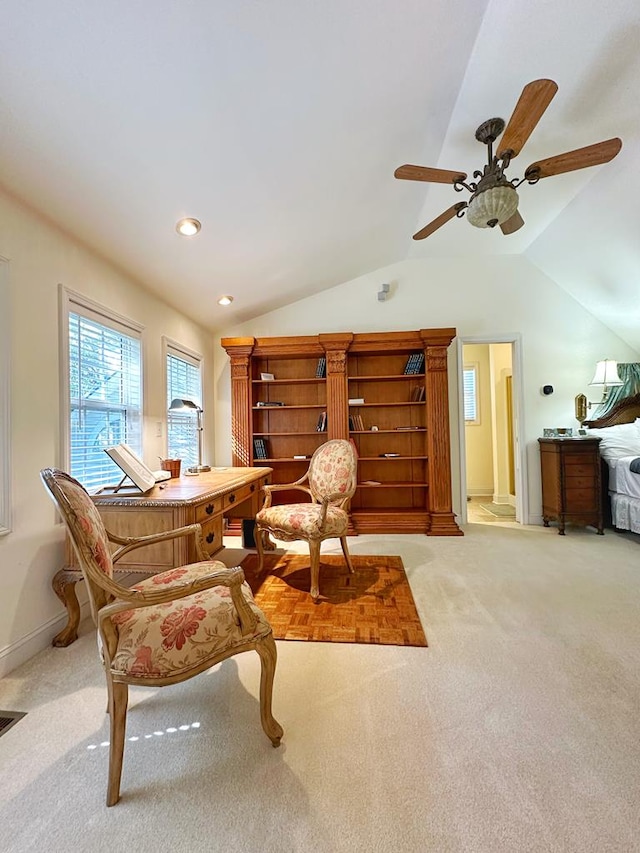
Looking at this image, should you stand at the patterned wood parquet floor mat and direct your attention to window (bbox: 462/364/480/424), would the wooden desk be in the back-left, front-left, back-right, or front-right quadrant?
back-left

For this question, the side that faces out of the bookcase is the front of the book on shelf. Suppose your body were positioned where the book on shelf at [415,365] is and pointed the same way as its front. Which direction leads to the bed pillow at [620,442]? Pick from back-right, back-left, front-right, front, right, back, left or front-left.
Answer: left

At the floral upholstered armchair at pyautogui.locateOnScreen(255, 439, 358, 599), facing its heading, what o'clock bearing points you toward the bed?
The bed is roughly at 7 o'clock from the floral upholstered armchair.

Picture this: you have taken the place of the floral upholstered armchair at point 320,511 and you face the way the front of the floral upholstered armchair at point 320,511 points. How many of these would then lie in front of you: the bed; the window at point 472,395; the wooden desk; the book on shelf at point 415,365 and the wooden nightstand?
1

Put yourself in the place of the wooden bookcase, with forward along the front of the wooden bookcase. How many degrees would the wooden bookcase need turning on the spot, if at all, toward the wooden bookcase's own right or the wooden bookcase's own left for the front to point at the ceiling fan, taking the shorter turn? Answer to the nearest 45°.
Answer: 0° — it already faces it

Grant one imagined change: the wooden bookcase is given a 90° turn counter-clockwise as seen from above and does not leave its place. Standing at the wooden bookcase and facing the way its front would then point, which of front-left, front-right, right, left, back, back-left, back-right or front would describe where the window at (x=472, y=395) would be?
front-left

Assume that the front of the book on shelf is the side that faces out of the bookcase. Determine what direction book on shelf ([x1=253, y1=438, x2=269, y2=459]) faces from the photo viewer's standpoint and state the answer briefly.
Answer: facing the viewer

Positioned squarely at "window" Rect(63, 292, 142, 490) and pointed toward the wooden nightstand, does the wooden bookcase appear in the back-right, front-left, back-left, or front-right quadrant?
front-left

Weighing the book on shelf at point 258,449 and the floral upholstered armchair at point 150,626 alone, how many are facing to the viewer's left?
0

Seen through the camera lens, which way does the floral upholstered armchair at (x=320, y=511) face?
facing the viewer and to the left of the viewer

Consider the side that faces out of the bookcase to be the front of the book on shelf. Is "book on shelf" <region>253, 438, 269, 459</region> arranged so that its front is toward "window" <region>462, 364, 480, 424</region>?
no

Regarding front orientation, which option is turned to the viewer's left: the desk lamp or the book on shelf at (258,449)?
the desk lamp

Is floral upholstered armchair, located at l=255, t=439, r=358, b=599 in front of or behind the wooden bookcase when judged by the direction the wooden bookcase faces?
in front

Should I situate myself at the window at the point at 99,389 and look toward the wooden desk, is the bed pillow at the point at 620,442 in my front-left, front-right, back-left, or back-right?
front-left

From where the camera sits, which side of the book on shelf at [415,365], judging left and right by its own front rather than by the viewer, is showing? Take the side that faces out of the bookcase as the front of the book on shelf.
front

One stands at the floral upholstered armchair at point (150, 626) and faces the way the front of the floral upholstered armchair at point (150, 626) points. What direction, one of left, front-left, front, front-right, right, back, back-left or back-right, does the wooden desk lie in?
left

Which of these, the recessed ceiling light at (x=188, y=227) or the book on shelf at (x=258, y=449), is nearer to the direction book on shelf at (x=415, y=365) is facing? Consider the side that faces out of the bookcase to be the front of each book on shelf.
the recessed ceiling light
